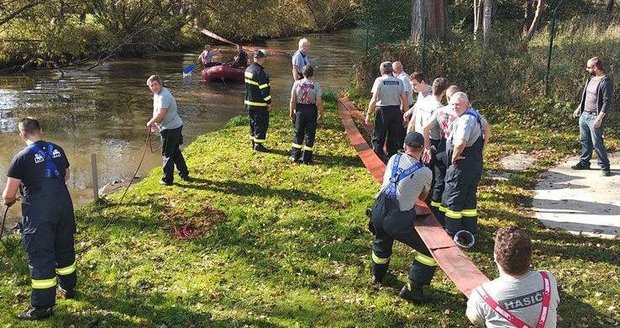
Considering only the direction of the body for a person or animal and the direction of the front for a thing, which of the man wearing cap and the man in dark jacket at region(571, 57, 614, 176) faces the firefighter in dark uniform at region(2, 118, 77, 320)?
the man in dark jacket

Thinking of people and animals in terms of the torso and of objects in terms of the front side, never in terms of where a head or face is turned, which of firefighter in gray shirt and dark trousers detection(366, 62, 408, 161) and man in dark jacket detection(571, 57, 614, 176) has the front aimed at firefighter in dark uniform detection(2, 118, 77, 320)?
the man in dark jacket

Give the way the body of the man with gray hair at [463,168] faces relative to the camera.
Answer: to the viewer's left

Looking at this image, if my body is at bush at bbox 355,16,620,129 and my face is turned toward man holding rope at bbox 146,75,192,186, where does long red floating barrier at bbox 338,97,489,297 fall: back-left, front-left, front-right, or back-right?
front-left

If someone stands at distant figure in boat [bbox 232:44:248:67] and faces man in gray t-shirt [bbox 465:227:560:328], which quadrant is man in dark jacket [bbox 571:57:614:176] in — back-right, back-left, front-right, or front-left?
front-left

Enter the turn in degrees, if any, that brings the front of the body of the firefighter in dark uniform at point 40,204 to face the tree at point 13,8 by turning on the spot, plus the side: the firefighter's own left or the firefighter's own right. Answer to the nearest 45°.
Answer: approximately 45° to the firefighter's own right

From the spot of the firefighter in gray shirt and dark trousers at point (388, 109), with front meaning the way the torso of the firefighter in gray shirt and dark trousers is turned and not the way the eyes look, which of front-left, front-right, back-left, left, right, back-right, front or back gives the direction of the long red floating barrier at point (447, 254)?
back

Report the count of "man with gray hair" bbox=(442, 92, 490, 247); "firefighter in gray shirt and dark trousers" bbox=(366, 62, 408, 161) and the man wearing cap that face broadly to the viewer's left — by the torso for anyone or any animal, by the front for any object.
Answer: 1

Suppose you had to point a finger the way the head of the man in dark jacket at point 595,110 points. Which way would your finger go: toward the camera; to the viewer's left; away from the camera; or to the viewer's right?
to the viewer's left

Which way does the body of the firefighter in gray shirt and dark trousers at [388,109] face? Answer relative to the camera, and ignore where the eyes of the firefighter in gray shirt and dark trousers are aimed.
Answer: away from the camera

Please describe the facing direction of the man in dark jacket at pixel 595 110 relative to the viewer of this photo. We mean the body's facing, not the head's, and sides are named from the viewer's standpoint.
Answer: facing the viewer and to the left of the viewer

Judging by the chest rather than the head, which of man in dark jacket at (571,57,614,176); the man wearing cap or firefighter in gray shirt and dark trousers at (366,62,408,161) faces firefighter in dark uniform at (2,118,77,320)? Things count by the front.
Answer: the man in dark jacket

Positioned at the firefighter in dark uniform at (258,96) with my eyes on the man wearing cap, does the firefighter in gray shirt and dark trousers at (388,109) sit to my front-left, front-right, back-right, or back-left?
front-left

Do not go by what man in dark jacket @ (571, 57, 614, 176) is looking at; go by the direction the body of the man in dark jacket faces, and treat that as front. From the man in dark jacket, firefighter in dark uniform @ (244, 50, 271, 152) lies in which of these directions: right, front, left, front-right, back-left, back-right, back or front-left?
front-right
